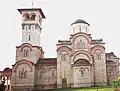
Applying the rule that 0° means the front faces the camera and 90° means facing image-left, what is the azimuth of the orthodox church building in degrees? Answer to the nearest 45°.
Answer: approximately 90°
